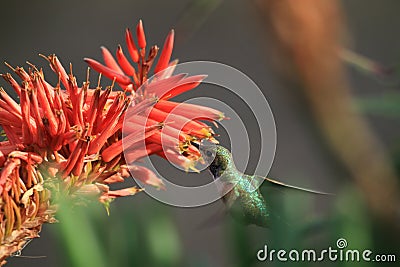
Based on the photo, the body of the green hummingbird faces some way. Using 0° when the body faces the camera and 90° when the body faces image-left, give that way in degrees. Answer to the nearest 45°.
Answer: approximately 90°
